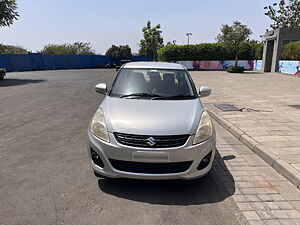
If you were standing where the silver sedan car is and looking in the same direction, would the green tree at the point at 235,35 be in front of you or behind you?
behind

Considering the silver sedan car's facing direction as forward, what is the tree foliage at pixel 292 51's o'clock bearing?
The tree foliage is roughly at 7 o'clock from the silver sedan car.

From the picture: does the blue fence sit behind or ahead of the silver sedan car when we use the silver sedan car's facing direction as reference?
behind

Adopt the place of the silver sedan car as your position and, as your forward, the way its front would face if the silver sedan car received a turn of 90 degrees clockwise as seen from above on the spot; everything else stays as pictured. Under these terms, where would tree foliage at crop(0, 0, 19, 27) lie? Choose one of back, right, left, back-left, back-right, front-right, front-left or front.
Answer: front-right

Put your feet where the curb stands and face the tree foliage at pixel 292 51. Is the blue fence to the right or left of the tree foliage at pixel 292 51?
left

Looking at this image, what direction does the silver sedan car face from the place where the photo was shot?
facing the viewer

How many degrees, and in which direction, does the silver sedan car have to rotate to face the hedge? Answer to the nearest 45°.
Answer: approximately 180°
